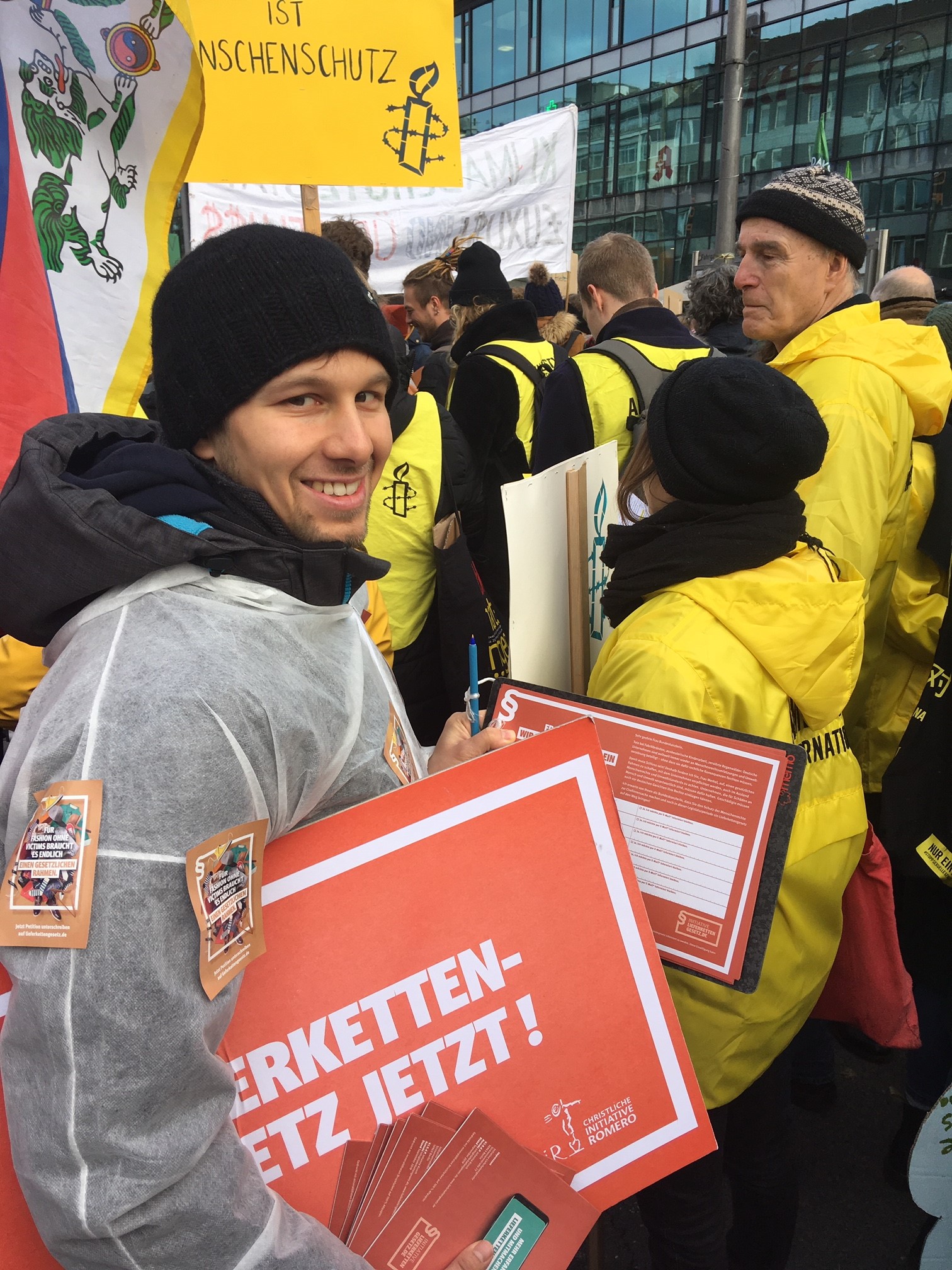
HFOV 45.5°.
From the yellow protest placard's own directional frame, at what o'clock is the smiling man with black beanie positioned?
The smiling man with black beanie is roughly at 12 o'clock from the yellow protest placard.

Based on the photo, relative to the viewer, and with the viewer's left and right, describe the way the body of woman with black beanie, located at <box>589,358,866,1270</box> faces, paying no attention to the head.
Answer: facing away from the viewer and to the left of the viewer

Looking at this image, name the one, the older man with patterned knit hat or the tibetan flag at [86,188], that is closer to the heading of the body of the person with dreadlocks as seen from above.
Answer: the tibetan flag

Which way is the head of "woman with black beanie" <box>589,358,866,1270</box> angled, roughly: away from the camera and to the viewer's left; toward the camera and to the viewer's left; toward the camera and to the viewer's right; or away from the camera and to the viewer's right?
away from the camera and to the viewer's left

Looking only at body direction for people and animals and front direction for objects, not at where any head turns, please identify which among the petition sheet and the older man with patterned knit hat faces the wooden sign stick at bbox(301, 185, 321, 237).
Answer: the older man with patterned knit hat

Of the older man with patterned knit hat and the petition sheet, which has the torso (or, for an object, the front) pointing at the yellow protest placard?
the older man with patterned knit hat

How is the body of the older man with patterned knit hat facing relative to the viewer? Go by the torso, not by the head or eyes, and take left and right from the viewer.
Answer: facing to the left of the viewer
